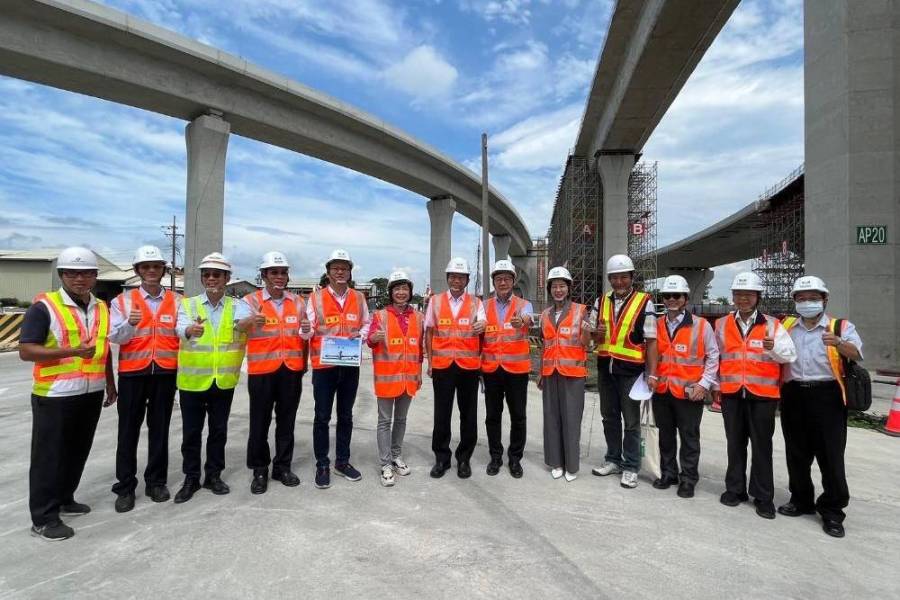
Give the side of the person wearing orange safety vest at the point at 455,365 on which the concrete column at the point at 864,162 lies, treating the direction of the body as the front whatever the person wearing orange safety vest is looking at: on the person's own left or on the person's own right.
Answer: on the person's own left

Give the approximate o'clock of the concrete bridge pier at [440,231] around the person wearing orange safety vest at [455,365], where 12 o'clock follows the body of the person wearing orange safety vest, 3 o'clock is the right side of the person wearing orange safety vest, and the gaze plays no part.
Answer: The concrete bridge pier is roughly at 6 o'clock from the person wearing orange safety vest.

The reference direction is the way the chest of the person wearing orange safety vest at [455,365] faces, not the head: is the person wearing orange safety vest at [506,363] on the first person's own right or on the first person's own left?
on the first person's own left

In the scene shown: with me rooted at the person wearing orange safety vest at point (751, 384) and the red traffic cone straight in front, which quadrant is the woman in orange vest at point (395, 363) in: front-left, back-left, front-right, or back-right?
back-left

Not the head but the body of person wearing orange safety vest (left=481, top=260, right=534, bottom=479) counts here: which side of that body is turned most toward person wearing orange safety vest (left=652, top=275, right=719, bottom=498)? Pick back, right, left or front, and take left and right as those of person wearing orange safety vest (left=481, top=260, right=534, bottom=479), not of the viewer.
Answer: left

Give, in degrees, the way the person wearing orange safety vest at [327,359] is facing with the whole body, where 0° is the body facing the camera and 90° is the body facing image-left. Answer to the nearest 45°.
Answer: approximately 0°

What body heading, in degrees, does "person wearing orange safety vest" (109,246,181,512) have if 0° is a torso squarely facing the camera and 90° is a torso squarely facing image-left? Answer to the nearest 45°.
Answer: approximately 0°

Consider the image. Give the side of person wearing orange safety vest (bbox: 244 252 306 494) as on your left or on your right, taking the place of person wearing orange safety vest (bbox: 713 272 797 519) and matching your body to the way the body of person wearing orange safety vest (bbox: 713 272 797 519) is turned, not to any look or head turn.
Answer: on your right
